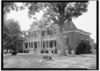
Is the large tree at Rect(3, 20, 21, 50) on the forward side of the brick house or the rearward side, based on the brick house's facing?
on the forward side

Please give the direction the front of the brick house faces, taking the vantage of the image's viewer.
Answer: facing the viewer and to the left of the viewer
